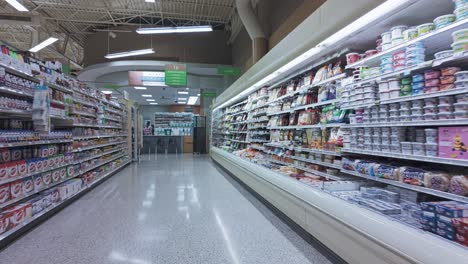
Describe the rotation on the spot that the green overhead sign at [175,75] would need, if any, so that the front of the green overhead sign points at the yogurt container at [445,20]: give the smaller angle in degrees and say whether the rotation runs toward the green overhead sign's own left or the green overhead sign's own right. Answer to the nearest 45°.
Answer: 0° — it already faces it

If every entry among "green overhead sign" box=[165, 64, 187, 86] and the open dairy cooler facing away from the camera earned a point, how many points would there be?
0

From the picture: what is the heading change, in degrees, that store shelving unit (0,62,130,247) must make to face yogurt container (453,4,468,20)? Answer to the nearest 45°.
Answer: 0° — it already faces it

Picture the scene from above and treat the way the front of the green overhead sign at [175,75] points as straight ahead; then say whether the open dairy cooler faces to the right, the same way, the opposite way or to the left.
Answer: to the right

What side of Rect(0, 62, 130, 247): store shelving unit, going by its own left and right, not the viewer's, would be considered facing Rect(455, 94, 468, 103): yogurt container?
front

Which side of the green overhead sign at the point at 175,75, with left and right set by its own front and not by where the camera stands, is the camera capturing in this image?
front

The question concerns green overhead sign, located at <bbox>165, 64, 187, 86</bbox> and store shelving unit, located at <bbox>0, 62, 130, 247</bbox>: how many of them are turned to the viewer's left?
0

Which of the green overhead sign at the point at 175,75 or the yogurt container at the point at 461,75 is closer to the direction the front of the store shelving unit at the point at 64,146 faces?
the yogurt container

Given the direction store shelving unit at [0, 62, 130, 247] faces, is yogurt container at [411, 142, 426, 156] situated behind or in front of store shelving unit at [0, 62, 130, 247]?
in front

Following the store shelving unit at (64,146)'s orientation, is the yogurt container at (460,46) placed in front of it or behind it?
in front

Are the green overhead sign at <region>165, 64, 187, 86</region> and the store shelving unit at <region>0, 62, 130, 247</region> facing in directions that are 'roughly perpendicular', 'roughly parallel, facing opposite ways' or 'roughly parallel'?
roughly perpendicular

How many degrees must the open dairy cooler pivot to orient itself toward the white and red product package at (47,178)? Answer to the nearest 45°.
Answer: approximately 45° to its right

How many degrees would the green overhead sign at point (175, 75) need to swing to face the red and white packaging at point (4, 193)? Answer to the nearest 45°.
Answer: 0° — it already faces it

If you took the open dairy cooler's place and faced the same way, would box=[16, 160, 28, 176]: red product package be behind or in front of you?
in front

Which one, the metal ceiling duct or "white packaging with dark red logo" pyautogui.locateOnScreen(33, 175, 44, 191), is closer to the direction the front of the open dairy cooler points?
the white packaging with dark red logo

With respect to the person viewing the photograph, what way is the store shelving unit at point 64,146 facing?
facing the viewer and to the right of the viewer
